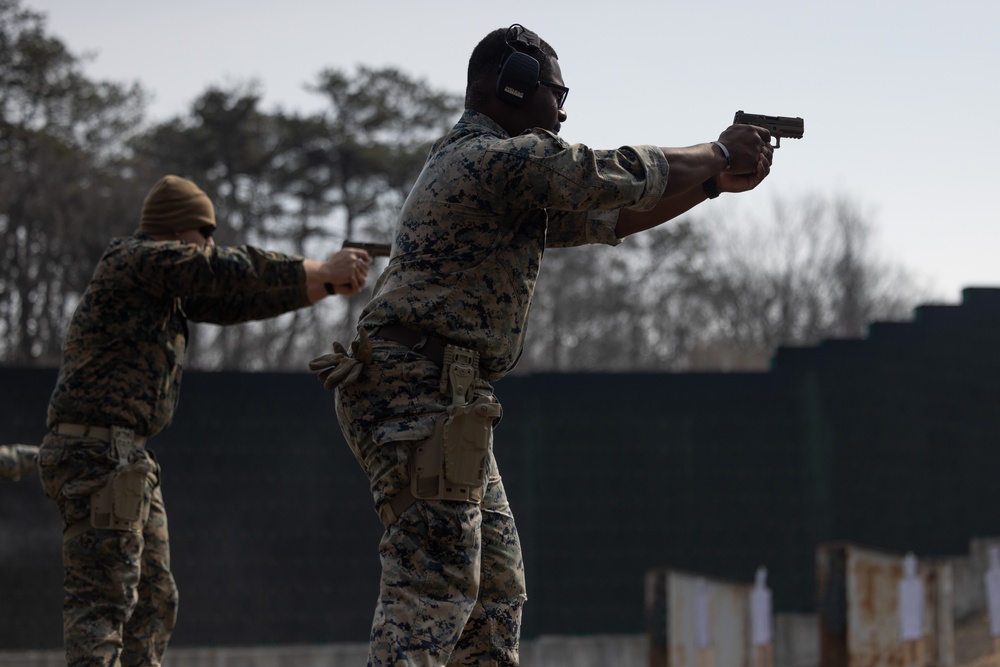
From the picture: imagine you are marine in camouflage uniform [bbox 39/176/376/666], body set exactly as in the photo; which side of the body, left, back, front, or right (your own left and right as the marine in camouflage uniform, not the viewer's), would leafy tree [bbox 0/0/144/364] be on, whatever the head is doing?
left

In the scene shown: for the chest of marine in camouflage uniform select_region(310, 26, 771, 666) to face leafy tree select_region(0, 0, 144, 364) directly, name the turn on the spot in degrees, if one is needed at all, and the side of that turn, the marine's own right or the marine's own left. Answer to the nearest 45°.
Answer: approximately 135° to the marine's own left

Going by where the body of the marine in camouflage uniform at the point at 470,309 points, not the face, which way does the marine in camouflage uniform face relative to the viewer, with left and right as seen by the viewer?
facing to the right of the viewer

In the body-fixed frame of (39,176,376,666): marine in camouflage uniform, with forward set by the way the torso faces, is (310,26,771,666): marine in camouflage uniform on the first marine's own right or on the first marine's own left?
on the first marine's own right

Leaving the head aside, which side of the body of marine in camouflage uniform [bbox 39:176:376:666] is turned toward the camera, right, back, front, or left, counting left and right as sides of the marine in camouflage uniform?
right

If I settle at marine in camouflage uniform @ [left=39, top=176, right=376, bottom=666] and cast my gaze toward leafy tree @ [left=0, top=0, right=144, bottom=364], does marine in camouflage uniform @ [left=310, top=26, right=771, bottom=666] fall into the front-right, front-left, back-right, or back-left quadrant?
back-right

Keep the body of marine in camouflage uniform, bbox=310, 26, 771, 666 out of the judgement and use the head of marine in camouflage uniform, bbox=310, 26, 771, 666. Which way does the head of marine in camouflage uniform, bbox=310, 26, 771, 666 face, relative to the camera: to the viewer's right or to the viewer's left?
to the viewer's right

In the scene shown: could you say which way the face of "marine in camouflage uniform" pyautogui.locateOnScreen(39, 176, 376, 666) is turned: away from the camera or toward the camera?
away from the camera

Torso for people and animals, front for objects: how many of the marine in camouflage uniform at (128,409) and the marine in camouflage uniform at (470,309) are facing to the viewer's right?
2

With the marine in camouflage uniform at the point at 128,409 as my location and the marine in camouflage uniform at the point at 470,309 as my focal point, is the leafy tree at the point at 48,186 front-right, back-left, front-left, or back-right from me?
back-left

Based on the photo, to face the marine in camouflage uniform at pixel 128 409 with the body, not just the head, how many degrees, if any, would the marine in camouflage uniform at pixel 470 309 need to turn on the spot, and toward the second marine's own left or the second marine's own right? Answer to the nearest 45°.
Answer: approximately 135° to the second marine's own left
